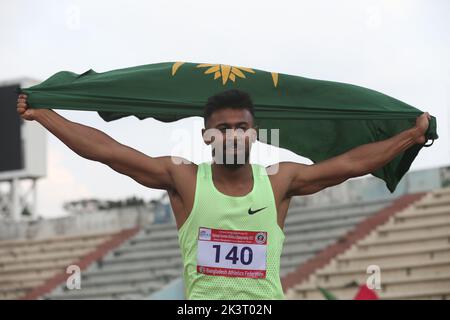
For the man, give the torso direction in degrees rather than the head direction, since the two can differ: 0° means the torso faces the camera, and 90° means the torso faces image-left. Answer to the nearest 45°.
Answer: approximately 0°

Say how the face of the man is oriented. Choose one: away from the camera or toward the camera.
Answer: toward the camera
